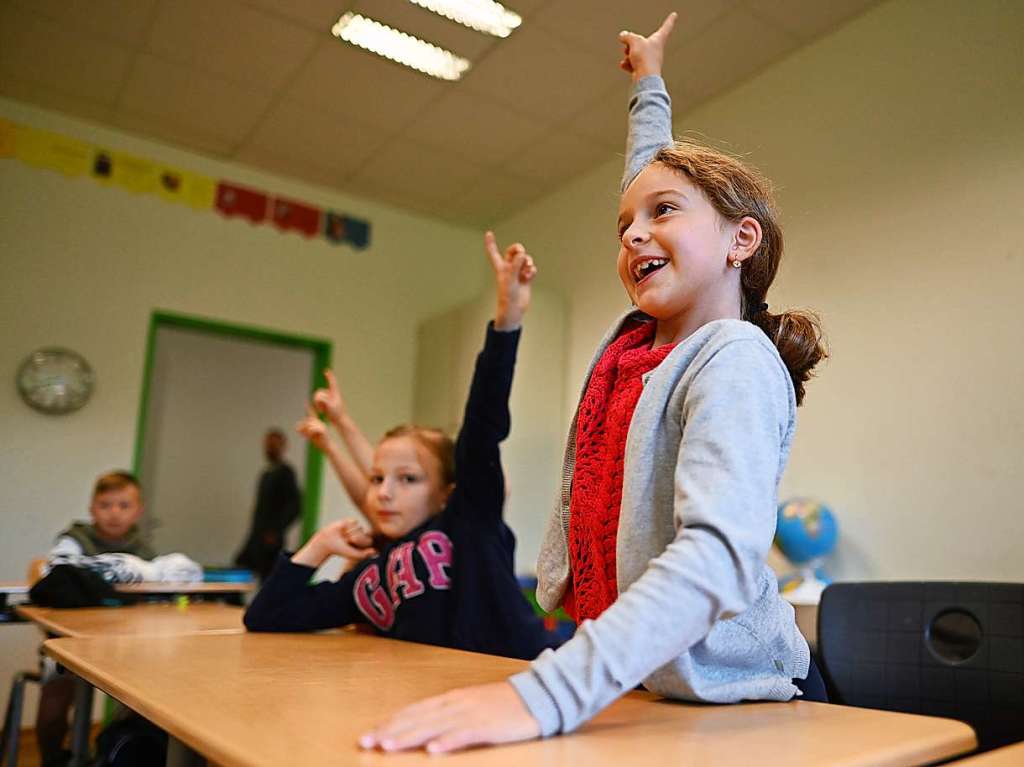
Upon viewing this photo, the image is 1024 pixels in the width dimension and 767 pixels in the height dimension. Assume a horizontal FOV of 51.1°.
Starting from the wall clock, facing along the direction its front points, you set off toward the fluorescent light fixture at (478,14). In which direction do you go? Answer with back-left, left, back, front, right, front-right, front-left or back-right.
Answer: front-left

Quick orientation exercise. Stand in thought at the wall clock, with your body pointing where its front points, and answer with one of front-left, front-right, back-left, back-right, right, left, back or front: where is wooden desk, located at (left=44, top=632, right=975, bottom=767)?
front

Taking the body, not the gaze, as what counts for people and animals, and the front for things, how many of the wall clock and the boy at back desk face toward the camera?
2

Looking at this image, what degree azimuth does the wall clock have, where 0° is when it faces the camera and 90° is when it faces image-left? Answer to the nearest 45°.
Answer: approximately 0°

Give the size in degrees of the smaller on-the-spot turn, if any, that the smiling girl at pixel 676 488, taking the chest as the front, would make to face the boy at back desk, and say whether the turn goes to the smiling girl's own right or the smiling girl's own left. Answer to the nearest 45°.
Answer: approximately 90° to the smiling girl's own right

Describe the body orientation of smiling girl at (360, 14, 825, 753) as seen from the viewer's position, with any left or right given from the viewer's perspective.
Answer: facing the viewer and to the left of the viewer

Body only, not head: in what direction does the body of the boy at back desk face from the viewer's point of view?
toward the camera

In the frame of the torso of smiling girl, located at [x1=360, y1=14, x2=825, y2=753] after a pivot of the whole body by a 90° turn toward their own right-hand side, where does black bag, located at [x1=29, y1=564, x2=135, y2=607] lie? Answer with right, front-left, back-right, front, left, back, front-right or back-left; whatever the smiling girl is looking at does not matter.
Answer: front

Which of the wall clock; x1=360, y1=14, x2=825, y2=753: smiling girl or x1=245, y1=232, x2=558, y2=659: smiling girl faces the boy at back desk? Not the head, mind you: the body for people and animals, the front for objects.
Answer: the wall clock

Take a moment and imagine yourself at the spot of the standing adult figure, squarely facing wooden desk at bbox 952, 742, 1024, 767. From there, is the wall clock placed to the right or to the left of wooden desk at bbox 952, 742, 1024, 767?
right

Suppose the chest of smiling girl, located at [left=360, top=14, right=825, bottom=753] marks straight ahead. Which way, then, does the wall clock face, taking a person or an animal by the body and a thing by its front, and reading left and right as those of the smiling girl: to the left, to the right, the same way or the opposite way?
to the left

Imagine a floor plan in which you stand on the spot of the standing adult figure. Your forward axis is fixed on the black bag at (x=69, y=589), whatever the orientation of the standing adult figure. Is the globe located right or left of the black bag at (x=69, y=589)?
left

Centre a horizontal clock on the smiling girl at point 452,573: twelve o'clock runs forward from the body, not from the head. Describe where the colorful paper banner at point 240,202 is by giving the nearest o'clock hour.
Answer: The colorful paper banner is roughly at 4 o'clock from the smiling girl.

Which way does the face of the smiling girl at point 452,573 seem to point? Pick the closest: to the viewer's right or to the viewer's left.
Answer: to the viewer's left
